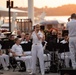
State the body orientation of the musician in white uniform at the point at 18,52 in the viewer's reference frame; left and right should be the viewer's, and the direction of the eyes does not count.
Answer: facing to the right of the viewer

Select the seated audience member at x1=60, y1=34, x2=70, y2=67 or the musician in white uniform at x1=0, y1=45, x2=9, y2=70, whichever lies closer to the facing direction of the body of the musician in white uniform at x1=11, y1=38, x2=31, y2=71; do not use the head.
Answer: the seated audience member

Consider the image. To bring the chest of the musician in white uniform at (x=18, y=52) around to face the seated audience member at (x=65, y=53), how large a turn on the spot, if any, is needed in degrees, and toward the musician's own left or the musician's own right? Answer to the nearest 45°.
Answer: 0° — they already face them
